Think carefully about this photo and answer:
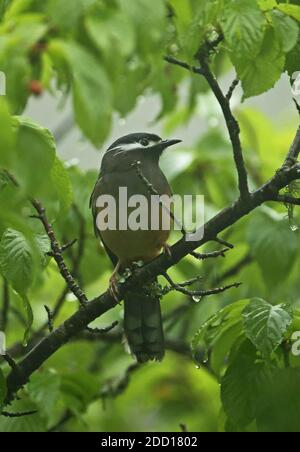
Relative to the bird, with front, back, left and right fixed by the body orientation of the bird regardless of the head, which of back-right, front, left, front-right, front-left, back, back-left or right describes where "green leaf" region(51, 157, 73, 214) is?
front-right

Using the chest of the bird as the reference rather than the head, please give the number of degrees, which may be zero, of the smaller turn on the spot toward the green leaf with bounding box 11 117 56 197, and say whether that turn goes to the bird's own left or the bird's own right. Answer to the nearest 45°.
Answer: approximately 45° to the bird's own right

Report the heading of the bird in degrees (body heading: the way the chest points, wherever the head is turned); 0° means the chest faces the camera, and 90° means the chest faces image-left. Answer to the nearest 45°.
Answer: approximately 315°

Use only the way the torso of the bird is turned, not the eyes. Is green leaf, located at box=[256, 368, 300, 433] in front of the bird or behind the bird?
in front

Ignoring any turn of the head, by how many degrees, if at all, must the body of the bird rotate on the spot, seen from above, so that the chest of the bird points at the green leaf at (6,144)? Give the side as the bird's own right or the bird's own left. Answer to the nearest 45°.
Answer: approximately 45° to the bird's own right

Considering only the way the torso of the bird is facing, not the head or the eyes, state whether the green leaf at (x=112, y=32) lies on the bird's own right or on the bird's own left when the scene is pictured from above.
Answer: on the bird's own right
